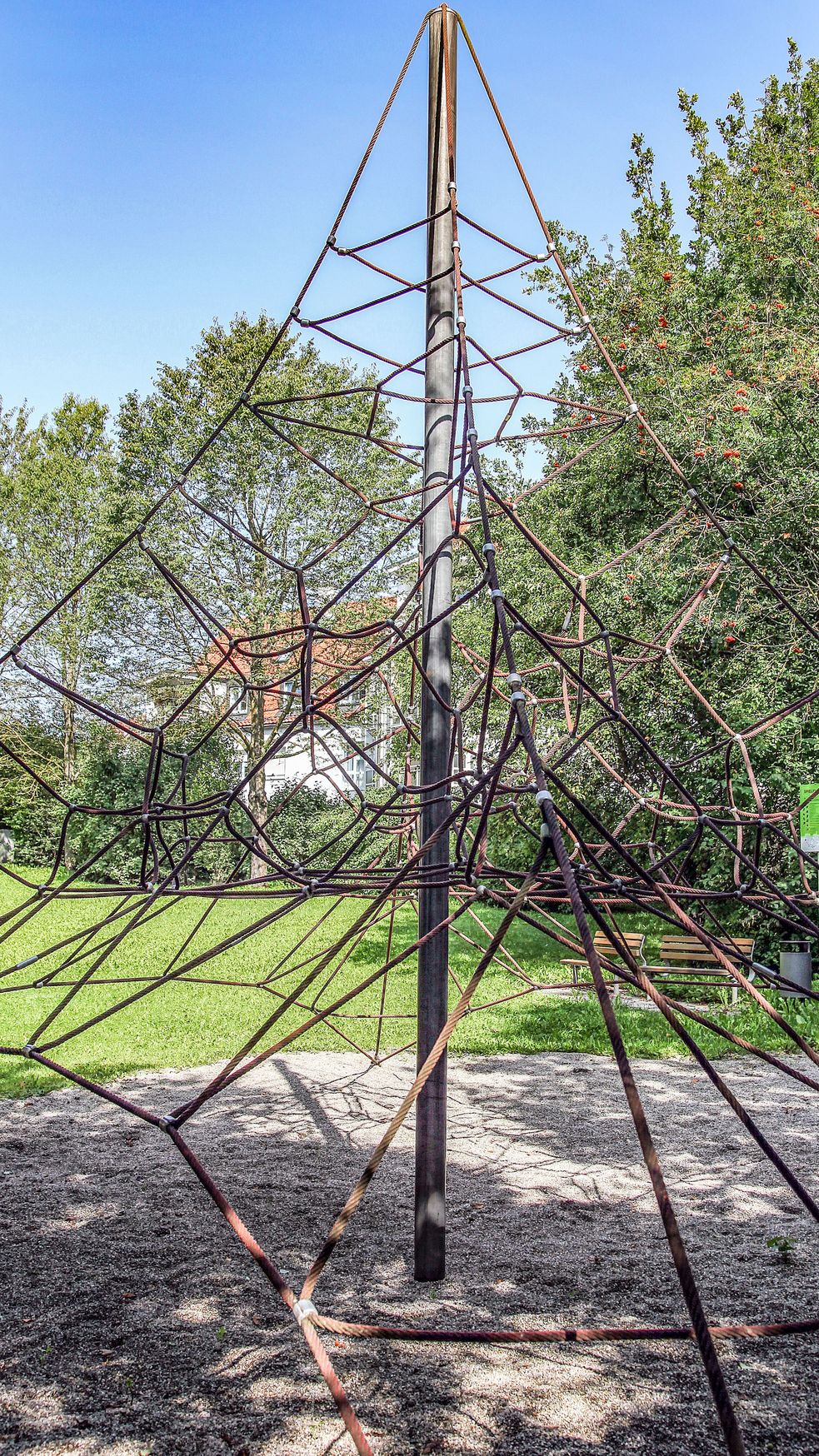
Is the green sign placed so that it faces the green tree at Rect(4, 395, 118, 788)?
no

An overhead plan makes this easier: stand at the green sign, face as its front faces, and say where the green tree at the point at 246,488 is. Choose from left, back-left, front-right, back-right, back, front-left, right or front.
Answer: back-right

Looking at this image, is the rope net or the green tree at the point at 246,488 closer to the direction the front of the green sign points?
the rope net

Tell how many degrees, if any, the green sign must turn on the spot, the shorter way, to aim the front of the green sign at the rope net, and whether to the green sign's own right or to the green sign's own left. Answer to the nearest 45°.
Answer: approximately 45° to the green sign's own right

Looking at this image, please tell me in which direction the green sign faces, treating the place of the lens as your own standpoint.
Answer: facing the viewer
